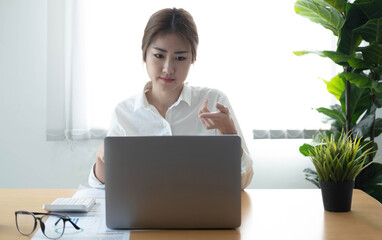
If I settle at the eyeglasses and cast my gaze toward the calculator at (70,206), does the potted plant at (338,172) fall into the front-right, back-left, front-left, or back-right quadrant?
front-right

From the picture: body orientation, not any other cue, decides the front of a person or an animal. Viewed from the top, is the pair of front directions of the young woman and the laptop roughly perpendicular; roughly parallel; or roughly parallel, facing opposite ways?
roughly parallel, facing opposite ways

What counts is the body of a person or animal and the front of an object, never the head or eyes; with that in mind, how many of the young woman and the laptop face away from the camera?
1

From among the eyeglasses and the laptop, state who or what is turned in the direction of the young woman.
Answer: the laptop

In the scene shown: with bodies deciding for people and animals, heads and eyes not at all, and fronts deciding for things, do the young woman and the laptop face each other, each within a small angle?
yes

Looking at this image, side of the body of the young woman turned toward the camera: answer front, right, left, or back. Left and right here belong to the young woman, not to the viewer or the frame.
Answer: front

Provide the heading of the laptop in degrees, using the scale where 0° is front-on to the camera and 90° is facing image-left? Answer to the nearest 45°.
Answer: approximately 180°

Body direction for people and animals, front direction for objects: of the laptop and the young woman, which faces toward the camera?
the young woman

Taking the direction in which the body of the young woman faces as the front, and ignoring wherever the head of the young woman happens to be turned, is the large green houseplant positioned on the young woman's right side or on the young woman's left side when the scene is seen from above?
on the young woman's left side

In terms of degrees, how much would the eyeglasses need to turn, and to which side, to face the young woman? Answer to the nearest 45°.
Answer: approximately 180°

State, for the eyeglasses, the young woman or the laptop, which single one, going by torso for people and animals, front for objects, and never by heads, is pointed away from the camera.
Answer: the laptop

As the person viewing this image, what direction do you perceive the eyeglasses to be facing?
facing the viewer and to the left of the viewer

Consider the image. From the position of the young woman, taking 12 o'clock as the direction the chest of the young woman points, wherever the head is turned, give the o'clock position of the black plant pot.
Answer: The black plant pot is roughly at 11 o'clock from the young woman.

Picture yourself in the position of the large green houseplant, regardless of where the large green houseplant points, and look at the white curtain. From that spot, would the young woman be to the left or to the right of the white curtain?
left
